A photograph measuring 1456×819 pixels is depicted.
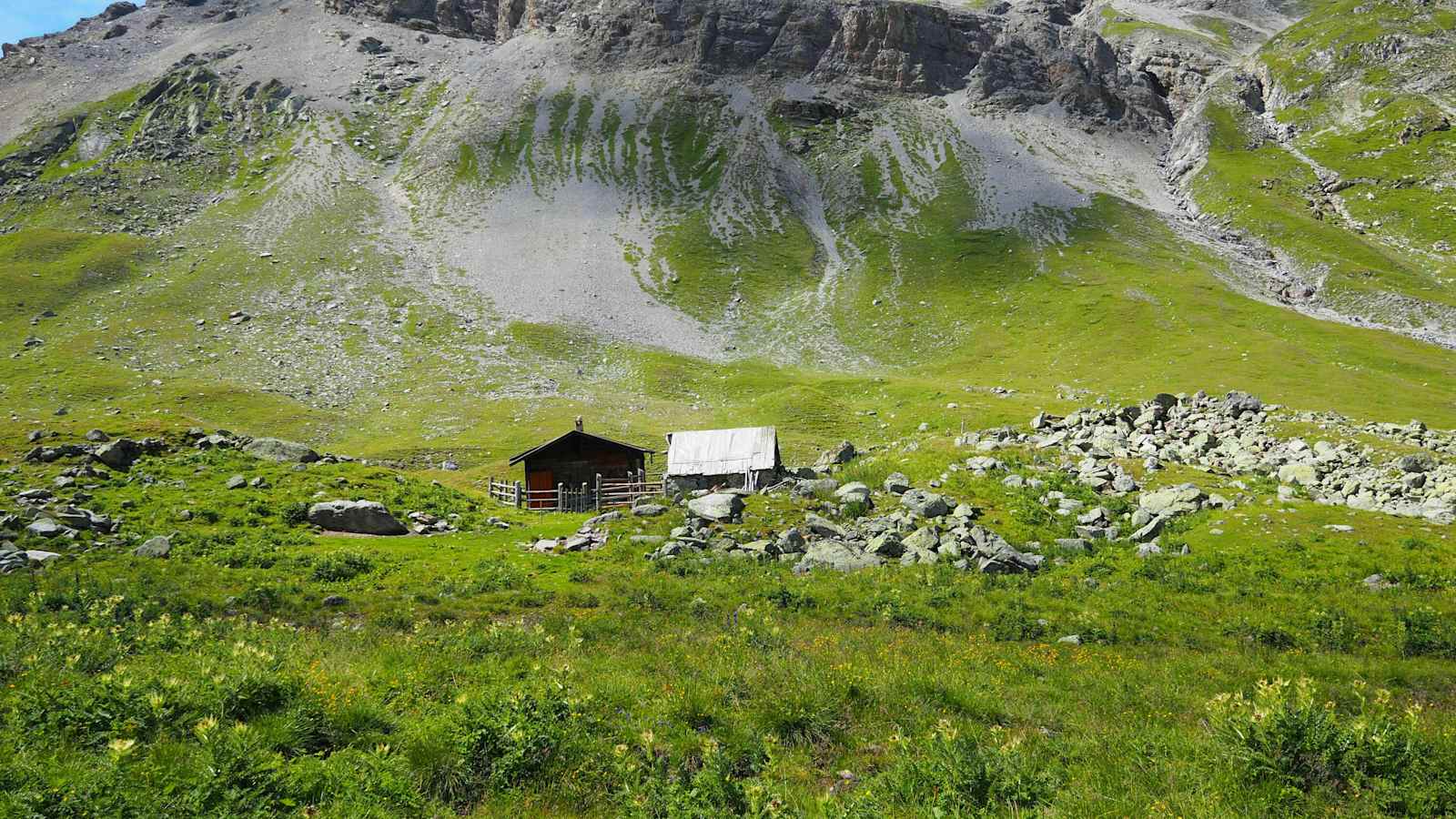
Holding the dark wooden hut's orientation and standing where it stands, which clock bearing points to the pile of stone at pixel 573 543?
The pile of stone is roughly at 12 o'clock from the dark wooden hut.

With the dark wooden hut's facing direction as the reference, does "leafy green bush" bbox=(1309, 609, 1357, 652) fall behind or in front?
in front

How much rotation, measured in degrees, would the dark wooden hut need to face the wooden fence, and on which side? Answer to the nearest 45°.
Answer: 0° — it already faces it

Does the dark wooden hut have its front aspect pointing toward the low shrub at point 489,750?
yes

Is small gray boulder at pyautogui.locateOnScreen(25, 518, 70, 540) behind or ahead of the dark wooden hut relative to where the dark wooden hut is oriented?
ahead

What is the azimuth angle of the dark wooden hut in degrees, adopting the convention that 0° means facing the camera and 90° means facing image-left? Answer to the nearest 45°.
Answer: approximately 0°

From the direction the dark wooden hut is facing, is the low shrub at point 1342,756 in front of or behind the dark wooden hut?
in front
